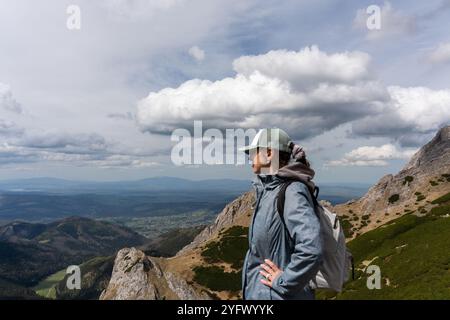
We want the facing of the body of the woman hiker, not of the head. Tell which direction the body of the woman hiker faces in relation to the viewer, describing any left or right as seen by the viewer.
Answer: facing to the left of the viewer
